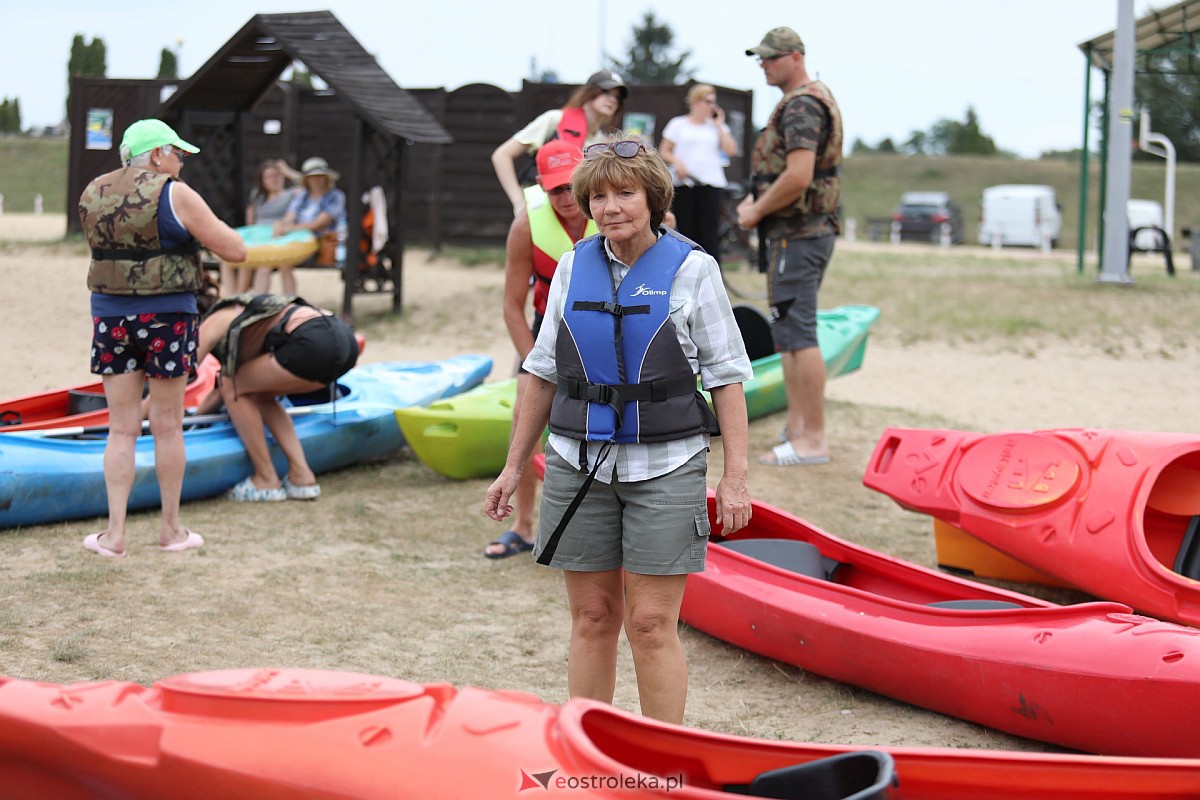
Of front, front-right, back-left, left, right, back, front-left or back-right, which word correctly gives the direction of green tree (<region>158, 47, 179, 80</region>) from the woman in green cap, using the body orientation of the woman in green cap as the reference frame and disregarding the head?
front-left

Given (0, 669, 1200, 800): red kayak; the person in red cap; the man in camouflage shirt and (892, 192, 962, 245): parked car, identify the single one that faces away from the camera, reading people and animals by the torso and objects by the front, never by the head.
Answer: the parked car

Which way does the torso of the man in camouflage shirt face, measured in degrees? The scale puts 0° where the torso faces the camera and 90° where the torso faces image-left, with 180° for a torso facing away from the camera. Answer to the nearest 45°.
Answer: approximately 90°

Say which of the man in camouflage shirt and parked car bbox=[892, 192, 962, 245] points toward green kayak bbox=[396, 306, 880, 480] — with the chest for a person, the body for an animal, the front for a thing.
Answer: the man in camouflage shirt

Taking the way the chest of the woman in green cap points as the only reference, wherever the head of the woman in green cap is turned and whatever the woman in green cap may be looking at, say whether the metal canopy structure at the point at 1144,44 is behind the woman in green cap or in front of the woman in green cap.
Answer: in front

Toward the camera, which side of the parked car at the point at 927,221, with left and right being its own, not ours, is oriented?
back

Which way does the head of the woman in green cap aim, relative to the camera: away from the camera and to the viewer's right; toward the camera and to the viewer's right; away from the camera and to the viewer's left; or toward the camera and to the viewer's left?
away from the camera and to the viewer's right
